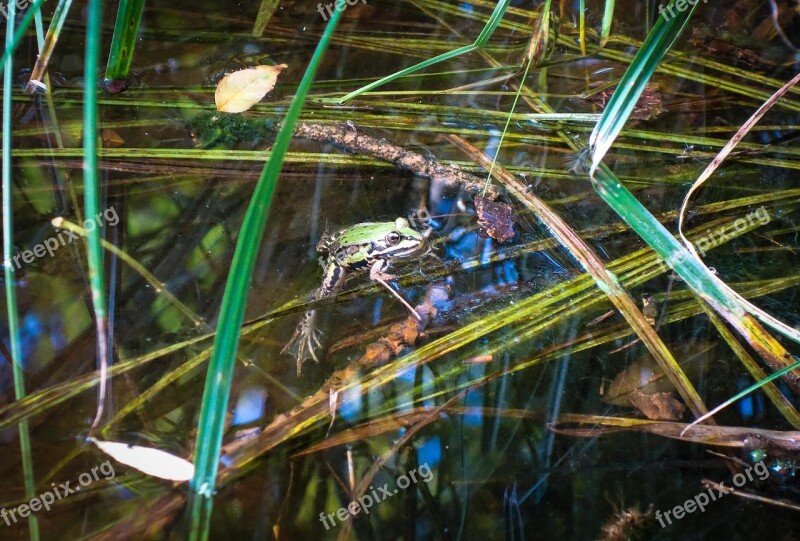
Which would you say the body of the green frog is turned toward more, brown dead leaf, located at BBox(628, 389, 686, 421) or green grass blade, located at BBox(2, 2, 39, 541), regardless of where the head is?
the brown dead leaf

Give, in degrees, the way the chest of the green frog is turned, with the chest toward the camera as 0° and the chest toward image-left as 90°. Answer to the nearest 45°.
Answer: approximately 270°

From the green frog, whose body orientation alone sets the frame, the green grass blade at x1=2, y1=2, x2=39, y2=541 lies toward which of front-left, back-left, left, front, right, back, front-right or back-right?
back-right
